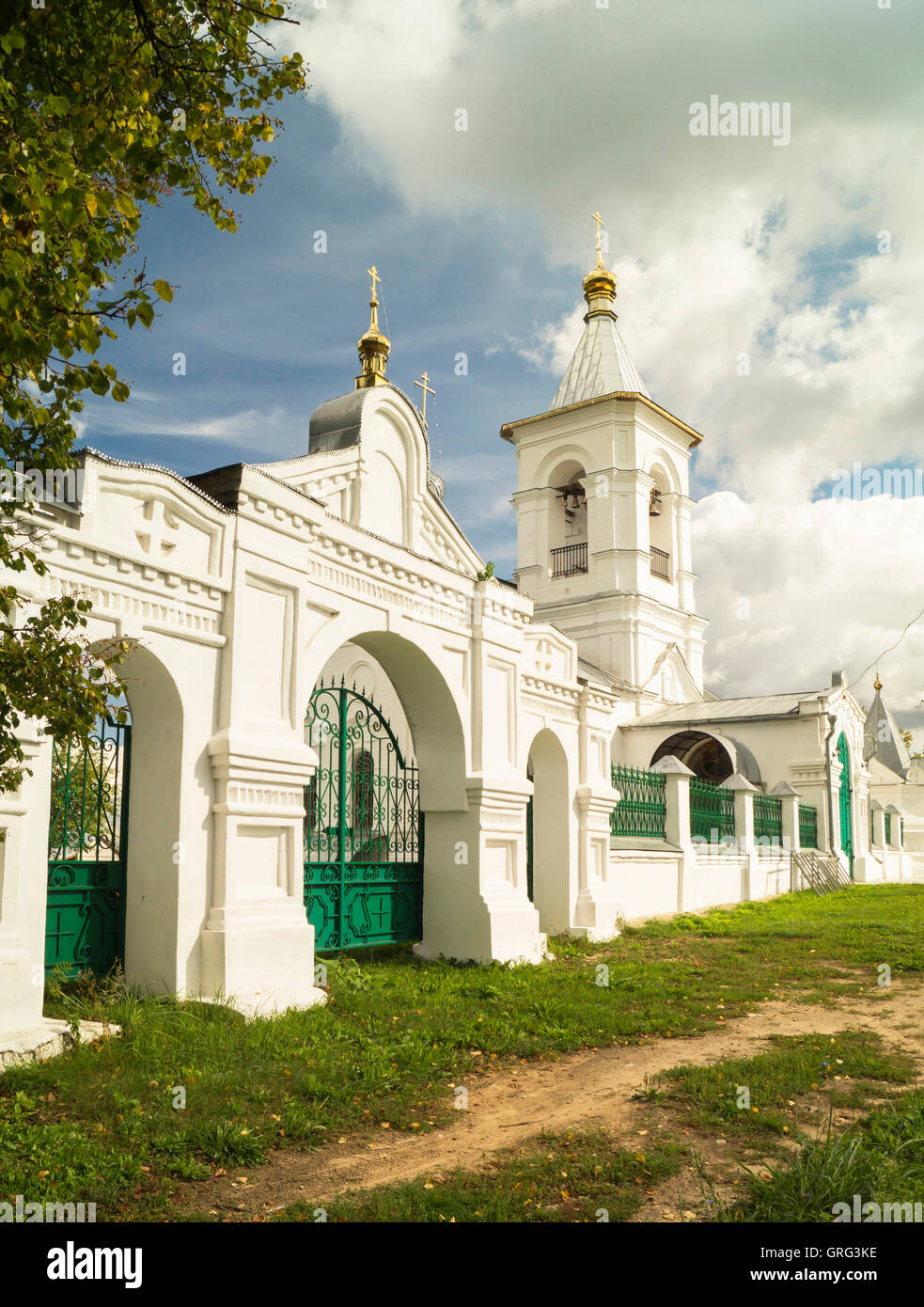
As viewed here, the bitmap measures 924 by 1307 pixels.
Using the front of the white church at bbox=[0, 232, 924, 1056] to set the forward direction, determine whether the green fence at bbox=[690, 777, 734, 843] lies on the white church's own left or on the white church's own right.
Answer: on the white church's own left

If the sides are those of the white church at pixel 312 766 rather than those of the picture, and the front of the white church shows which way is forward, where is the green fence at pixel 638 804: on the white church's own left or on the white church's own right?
on the white church's own left
